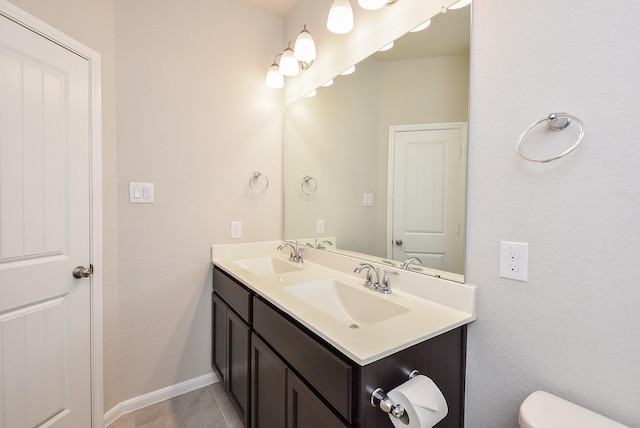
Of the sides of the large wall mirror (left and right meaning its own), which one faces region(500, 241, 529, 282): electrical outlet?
left

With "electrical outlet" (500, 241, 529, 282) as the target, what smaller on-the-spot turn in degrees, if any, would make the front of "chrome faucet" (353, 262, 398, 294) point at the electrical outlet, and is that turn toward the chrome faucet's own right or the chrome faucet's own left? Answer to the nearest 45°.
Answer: approximately 90° to the chrome faucet's own left

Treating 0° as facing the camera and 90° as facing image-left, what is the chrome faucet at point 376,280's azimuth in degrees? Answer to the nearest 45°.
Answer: approximately 45°

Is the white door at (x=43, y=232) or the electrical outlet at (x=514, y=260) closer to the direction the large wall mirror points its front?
the white door

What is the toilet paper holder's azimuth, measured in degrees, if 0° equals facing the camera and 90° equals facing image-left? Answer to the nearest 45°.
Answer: approximately 315°

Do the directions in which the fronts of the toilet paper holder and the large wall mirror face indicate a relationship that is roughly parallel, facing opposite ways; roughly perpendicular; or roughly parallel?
roughly perpendicular

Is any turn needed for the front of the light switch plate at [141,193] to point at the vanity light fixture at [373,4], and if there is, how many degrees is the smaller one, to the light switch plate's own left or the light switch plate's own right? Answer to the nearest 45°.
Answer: approximately 45° to the light switch plate's own left

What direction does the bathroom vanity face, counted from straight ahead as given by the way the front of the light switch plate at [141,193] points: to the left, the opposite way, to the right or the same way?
to the right

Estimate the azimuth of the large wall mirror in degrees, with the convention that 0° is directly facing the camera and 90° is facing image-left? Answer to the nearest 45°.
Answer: approximately 45°
